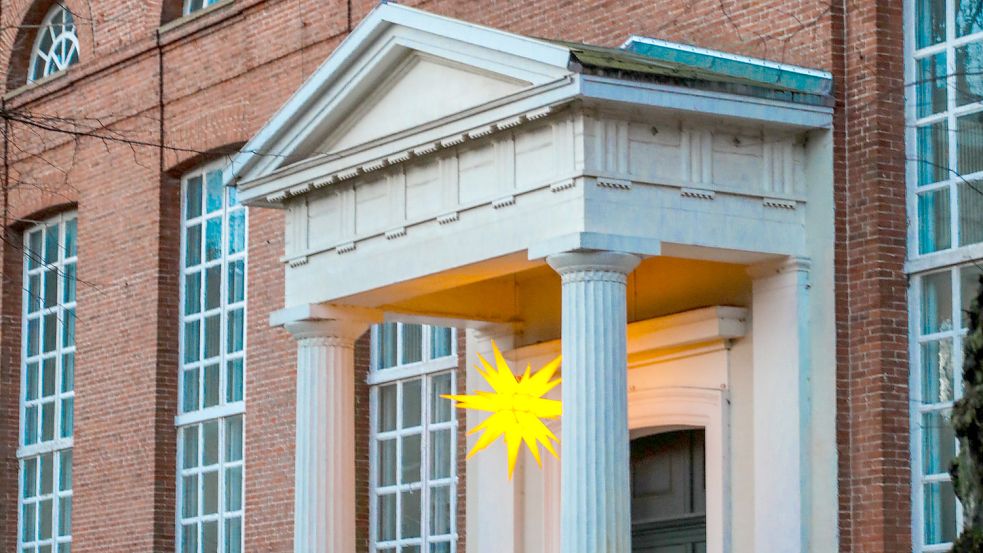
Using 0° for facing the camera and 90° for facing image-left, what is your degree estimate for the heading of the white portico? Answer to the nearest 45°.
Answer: approximately 45°
